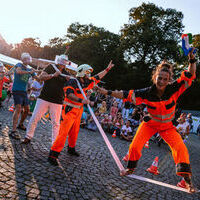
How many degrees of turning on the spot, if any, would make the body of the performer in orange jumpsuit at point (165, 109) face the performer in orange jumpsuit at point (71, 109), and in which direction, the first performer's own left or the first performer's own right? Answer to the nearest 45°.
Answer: approximately 135° to the first performer's own right

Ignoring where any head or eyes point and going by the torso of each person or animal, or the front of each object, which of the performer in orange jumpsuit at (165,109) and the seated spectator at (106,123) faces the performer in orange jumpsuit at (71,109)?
the seated spectator

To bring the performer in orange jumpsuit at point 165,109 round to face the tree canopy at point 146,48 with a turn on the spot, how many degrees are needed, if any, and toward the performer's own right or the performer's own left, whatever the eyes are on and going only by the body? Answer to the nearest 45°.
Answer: approximately 180°

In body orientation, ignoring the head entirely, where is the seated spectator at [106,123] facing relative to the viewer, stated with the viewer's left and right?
facing the viewer

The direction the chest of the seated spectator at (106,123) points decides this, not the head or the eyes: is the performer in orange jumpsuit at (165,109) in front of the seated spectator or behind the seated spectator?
in front

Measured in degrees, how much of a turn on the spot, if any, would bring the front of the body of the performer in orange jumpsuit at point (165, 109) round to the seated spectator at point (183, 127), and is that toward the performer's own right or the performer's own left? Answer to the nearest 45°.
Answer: approximately 180°

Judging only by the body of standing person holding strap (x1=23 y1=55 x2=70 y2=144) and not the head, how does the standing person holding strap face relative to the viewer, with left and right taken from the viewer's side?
facing the viewer and to the right of the viewer

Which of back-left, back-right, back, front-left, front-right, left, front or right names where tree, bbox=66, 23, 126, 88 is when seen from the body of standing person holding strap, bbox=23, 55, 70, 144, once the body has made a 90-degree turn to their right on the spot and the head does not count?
back-right

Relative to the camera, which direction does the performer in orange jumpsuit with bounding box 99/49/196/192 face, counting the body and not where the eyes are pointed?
toward the camera

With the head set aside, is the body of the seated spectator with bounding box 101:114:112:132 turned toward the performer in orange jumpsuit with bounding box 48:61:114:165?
yes

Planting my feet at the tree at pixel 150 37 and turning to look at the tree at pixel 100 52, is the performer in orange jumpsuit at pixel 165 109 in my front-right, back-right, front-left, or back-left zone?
back-left

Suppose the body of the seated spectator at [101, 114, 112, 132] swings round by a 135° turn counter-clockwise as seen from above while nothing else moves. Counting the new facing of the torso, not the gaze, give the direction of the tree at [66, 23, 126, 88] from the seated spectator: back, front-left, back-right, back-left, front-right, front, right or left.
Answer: front-left
